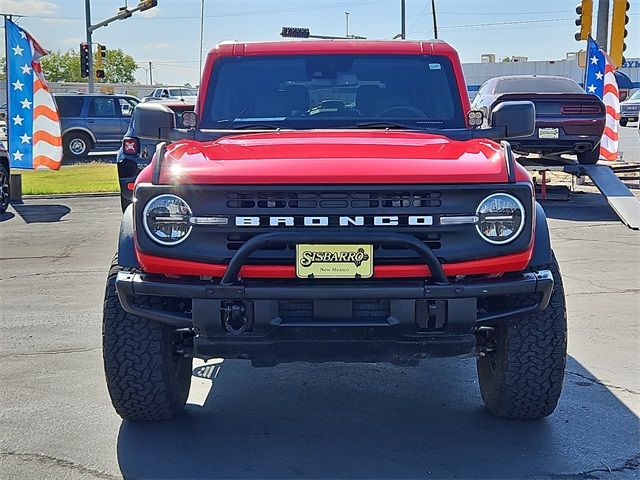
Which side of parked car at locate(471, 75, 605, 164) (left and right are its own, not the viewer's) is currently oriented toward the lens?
back

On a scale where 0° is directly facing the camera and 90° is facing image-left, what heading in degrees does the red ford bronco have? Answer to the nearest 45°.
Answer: approximately 0°

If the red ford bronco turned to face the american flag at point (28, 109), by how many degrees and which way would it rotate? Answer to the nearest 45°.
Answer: approximately 135° to its right

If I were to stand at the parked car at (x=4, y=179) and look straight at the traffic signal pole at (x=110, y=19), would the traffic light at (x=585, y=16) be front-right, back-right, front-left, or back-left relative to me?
front-right

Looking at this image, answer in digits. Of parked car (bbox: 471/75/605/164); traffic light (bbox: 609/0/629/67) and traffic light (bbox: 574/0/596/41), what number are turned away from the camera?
1

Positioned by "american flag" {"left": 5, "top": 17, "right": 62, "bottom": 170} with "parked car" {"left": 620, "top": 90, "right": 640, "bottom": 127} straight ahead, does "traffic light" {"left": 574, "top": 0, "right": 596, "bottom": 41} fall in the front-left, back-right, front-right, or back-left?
front-right
